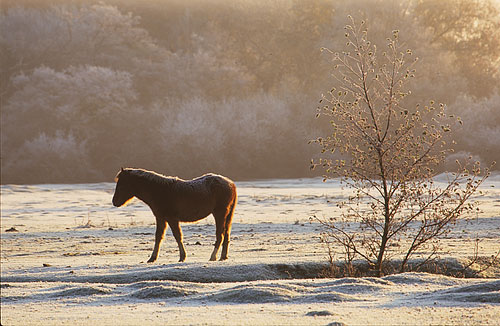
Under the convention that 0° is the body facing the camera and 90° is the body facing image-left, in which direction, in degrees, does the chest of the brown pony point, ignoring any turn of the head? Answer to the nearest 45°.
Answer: approximately 90°
